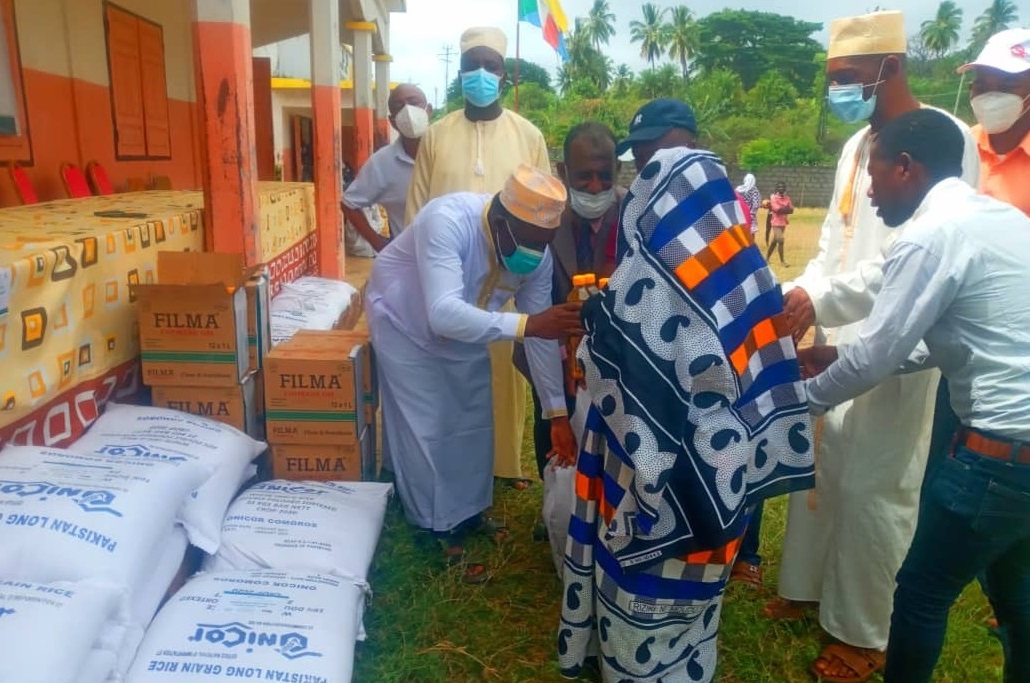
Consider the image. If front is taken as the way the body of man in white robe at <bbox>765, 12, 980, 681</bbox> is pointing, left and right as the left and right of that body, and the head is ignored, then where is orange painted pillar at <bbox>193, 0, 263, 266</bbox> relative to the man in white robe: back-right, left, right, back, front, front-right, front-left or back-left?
front-right

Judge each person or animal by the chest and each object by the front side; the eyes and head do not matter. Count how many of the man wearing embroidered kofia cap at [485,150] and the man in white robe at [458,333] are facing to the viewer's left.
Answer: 0

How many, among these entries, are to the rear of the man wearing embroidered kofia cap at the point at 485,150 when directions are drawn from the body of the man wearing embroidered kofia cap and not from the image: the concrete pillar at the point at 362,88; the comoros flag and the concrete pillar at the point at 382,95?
3

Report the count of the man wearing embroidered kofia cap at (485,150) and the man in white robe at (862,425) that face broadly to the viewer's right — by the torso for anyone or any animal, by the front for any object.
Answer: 0

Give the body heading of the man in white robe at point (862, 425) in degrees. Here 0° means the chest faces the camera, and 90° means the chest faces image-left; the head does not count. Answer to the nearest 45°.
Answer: approximately 45°

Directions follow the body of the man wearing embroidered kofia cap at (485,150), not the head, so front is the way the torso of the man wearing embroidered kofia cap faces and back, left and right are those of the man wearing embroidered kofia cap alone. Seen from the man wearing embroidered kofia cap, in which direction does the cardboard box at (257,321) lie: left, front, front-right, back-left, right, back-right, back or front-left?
front-right

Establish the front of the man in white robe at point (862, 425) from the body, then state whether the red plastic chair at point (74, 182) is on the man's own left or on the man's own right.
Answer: on the man's own right

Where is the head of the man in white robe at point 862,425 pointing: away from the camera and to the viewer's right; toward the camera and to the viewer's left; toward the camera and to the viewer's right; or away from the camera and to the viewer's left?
toward the camera and to the viewer's left

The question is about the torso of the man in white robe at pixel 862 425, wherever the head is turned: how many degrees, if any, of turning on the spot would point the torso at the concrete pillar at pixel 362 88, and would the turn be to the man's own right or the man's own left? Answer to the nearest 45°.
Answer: approximately 90° to the man's own right

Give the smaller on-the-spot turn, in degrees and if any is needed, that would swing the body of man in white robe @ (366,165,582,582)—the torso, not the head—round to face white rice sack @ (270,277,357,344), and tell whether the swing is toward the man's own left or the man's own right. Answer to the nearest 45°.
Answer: approximately 180°

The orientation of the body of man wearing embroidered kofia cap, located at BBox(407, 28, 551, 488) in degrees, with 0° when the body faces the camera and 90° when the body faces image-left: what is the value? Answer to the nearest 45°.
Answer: approximately 0°

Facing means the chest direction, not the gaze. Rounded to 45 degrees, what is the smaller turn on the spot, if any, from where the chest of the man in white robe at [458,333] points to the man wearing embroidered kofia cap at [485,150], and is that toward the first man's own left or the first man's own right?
approximately 135° to the first man's own left

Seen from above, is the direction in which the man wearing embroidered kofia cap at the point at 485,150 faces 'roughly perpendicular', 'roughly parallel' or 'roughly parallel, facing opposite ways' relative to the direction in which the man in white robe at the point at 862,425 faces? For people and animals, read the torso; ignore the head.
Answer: roughly perpendicular

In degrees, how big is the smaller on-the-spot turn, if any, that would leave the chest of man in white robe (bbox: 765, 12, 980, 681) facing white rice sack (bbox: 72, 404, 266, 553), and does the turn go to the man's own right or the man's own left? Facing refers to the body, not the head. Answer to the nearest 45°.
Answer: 0° — they already face it

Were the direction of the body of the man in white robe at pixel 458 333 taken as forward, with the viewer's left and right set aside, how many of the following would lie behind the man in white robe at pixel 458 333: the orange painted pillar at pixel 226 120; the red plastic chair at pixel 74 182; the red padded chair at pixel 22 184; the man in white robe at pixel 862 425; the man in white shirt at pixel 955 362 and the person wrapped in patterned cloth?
3
